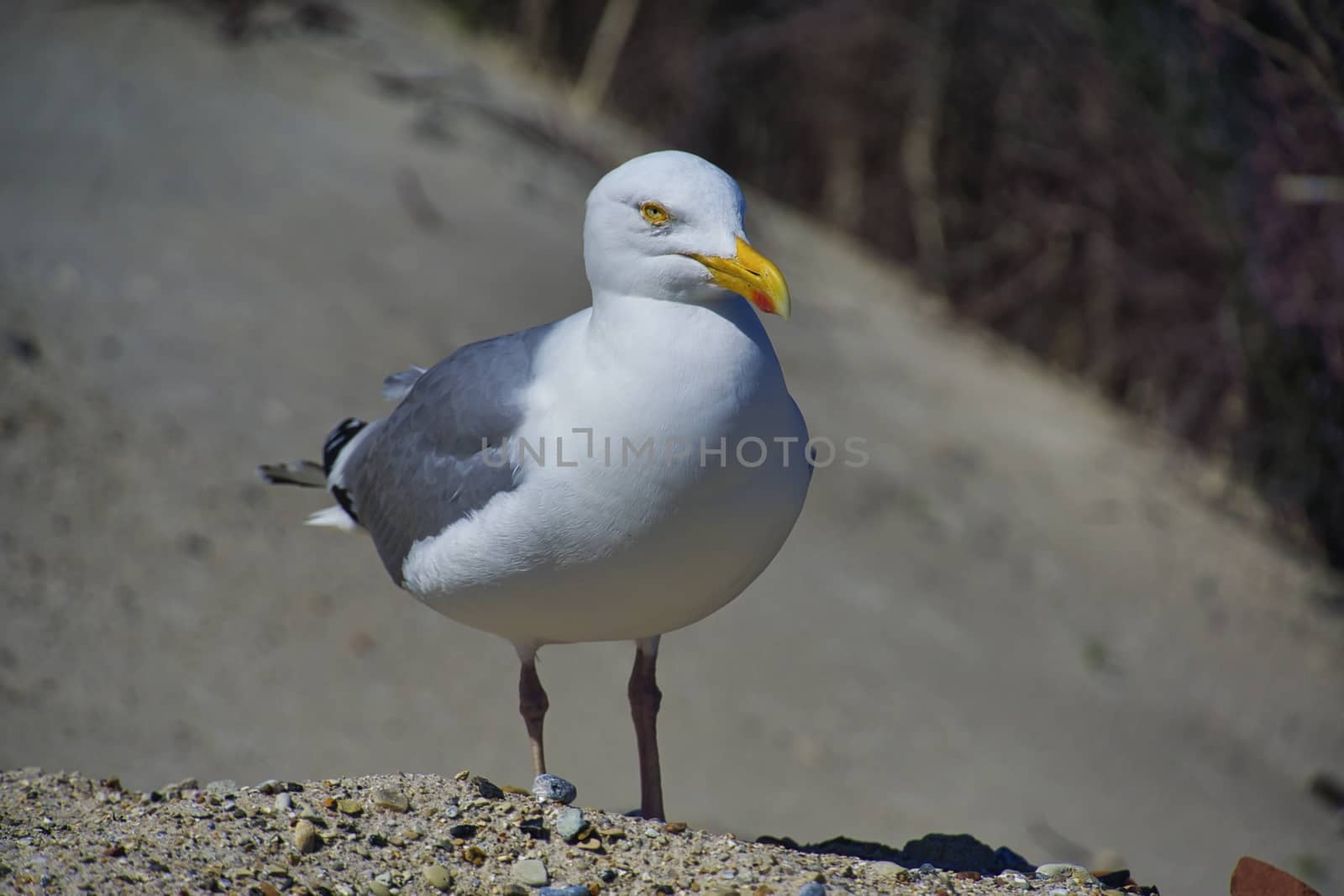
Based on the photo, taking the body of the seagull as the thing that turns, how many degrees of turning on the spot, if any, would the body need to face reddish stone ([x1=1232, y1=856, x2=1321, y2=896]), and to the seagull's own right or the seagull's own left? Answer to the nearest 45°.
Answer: approximately 45° to the seagull's own left

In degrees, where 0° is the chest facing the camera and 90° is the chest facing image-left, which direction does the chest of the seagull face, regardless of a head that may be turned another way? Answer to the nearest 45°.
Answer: approximately 315°

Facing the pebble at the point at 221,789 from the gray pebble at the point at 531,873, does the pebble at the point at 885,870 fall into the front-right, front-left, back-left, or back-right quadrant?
back-right
